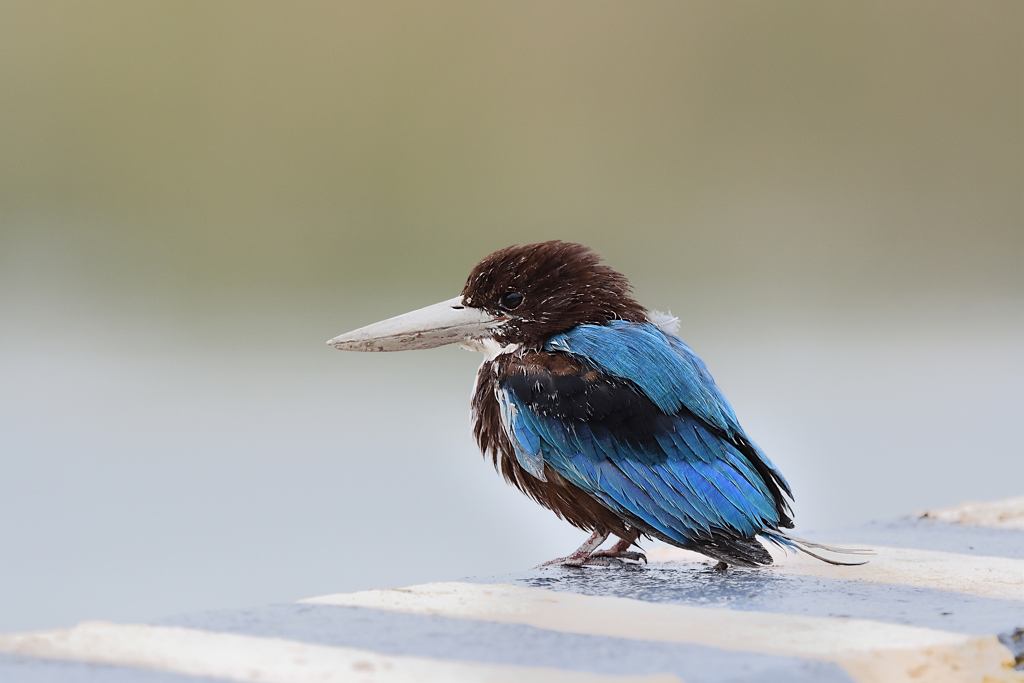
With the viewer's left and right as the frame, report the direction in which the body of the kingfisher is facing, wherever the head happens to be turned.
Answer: facing to the left of the viewer
